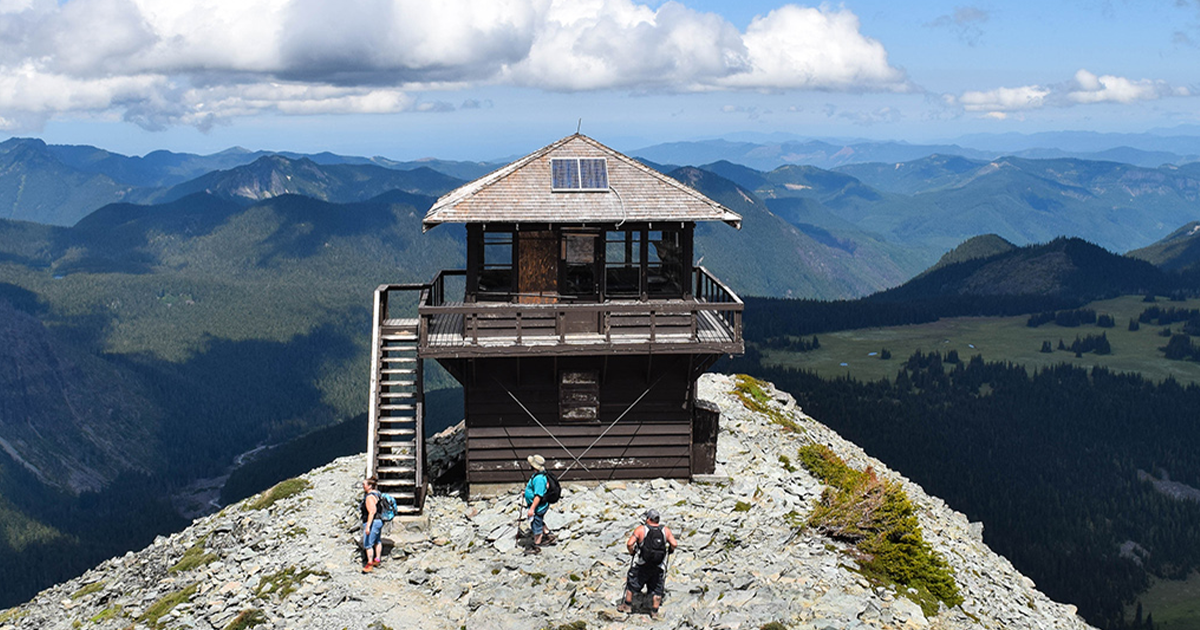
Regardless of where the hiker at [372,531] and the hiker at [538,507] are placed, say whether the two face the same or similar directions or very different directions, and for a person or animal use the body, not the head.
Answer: same or similar directions

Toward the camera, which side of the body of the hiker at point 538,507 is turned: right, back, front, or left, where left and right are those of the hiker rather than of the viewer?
left

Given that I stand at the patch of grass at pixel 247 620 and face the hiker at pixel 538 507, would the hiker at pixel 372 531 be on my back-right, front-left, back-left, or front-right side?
front-left

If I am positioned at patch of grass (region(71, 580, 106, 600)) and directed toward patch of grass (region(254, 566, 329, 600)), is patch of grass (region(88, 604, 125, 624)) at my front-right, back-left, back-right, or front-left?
front-right

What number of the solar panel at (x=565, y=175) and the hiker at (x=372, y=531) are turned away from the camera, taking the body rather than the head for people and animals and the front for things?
0

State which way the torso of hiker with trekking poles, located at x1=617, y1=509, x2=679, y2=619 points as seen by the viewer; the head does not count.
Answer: away from the camera

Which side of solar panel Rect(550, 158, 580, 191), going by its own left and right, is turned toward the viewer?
front

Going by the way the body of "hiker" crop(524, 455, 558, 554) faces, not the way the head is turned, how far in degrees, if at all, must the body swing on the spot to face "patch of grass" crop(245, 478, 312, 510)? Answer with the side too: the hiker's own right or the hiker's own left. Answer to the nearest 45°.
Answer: approximately 45° to the hiker's own right

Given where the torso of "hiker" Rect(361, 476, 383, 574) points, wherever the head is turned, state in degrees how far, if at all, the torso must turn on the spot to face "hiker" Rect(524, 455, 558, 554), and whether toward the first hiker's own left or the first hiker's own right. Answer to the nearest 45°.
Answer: approximately 180°

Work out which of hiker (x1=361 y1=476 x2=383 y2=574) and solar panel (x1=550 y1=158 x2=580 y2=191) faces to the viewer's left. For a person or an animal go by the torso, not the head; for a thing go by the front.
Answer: the hiker

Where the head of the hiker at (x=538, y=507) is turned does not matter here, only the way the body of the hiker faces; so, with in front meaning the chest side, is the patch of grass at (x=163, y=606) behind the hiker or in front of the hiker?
in front

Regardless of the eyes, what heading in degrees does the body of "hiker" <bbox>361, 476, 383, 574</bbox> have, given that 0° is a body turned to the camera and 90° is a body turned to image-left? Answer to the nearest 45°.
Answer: approximately 90°
